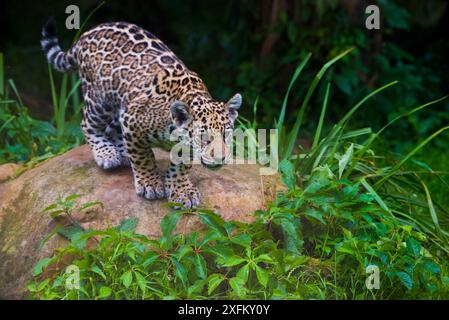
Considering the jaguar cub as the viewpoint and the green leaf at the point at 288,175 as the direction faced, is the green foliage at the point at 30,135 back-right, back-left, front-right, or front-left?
back-left

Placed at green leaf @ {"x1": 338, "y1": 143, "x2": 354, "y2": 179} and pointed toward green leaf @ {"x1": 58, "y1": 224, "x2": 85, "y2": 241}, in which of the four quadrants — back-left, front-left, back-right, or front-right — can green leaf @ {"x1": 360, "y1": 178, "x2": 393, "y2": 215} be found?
back-left

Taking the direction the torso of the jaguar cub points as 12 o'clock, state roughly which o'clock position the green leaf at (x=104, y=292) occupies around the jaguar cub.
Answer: The green leaf is roughly at 2 o'clock from the jaguar cub.

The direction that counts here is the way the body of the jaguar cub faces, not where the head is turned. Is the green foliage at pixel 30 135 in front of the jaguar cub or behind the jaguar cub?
behind

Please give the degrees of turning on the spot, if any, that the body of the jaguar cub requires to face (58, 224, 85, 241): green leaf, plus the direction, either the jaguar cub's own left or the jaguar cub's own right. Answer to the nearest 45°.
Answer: approximately 90° to the jaguar cub's own right

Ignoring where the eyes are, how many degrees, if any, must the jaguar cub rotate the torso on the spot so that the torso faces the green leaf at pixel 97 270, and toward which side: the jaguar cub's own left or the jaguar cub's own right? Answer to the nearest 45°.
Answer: approximately 45° to the jaguar cub's own right

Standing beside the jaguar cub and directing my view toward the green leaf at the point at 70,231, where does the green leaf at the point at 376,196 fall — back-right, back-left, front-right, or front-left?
back-left

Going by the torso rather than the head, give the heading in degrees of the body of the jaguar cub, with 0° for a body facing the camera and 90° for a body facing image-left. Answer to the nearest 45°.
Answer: approximately 315°

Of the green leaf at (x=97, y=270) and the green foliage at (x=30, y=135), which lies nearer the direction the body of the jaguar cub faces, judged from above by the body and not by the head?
the green leaf
